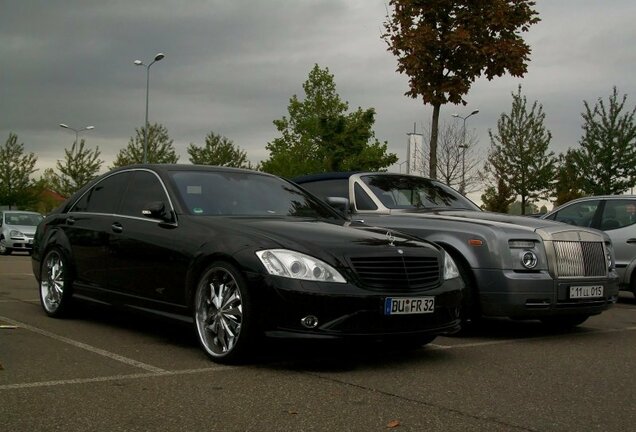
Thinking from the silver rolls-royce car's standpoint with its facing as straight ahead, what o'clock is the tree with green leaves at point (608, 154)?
The tree with green leaves is roughly at 8 o'clock from the silver rolls-royce car.

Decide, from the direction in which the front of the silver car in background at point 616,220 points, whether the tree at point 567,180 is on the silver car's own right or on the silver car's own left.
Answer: on the silver car's own right

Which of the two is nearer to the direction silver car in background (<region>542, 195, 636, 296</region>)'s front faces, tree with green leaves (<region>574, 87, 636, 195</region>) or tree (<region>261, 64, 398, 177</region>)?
the tree

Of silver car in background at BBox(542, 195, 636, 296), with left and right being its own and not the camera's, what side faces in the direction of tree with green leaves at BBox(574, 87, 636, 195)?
right

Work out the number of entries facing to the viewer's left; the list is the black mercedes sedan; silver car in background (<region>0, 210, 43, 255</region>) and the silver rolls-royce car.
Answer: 0

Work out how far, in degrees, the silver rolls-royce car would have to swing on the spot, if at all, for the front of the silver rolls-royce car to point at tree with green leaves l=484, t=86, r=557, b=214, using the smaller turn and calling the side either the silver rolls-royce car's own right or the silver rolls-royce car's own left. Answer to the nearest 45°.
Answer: approximately 135° to the silver rolls-royce car's own left

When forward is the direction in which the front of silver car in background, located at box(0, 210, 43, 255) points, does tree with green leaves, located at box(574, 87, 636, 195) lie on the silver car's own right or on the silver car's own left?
on the silver car's own left

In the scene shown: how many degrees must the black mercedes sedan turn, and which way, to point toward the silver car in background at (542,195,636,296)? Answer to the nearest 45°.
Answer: approximately 90° to its left

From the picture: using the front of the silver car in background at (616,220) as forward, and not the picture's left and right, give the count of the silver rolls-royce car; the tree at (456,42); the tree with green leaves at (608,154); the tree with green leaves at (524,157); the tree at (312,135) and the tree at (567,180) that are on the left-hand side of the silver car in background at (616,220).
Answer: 1

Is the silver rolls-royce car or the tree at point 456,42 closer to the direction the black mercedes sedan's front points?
the silver rolls-royce car

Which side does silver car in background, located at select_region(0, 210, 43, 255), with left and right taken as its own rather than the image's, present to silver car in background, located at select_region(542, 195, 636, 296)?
front

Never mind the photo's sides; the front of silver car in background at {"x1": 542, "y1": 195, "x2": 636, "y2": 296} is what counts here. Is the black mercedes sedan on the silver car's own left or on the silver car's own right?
on the silver car's own left

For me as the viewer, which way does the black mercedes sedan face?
facing the viewer and to the right of the viewer

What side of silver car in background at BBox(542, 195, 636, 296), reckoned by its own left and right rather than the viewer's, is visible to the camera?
left
